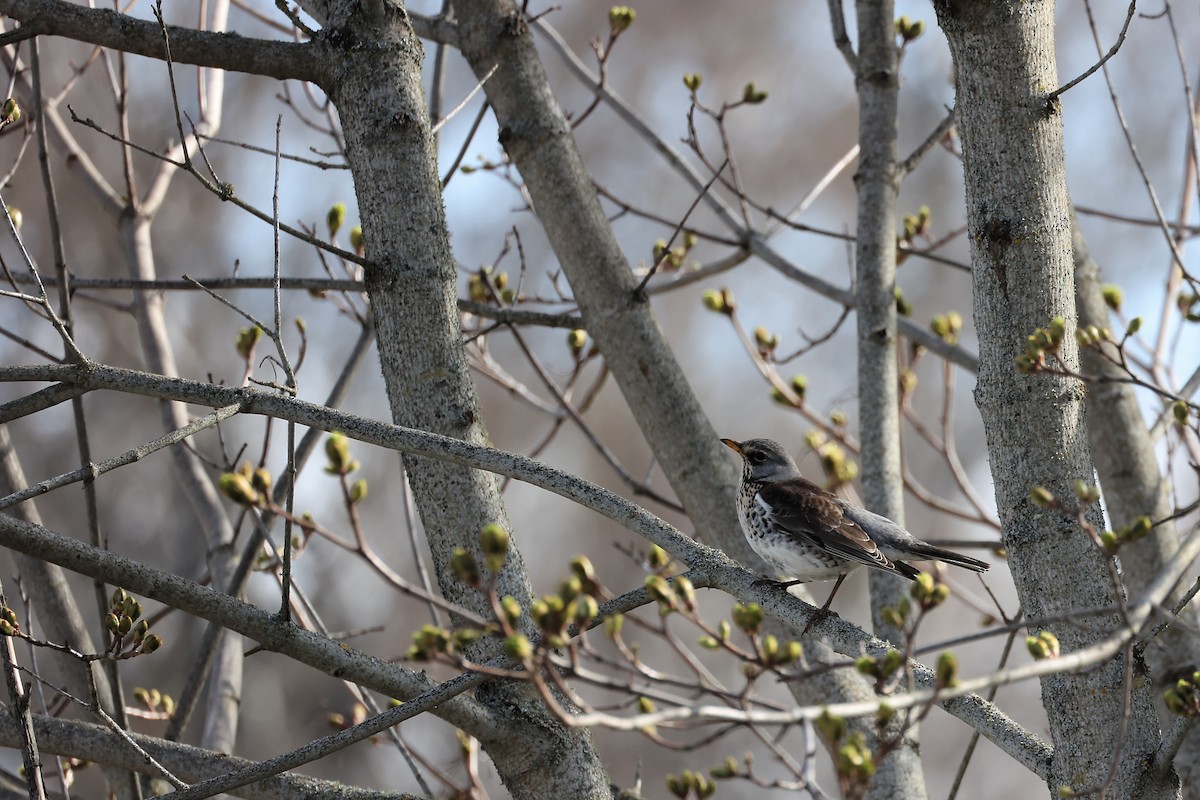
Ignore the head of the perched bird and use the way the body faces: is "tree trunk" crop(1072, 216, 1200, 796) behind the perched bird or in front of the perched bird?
behind

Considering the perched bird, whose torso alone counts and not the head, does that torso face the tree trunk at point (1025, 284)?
no

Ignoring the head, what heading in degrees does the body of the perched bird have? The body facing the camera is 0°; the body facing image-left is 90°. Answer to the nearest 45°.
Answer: approximately 90°

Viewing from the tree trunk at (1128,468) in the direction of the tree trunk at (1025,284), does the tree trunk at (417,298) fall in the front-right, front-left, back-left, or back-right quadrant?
front-right
